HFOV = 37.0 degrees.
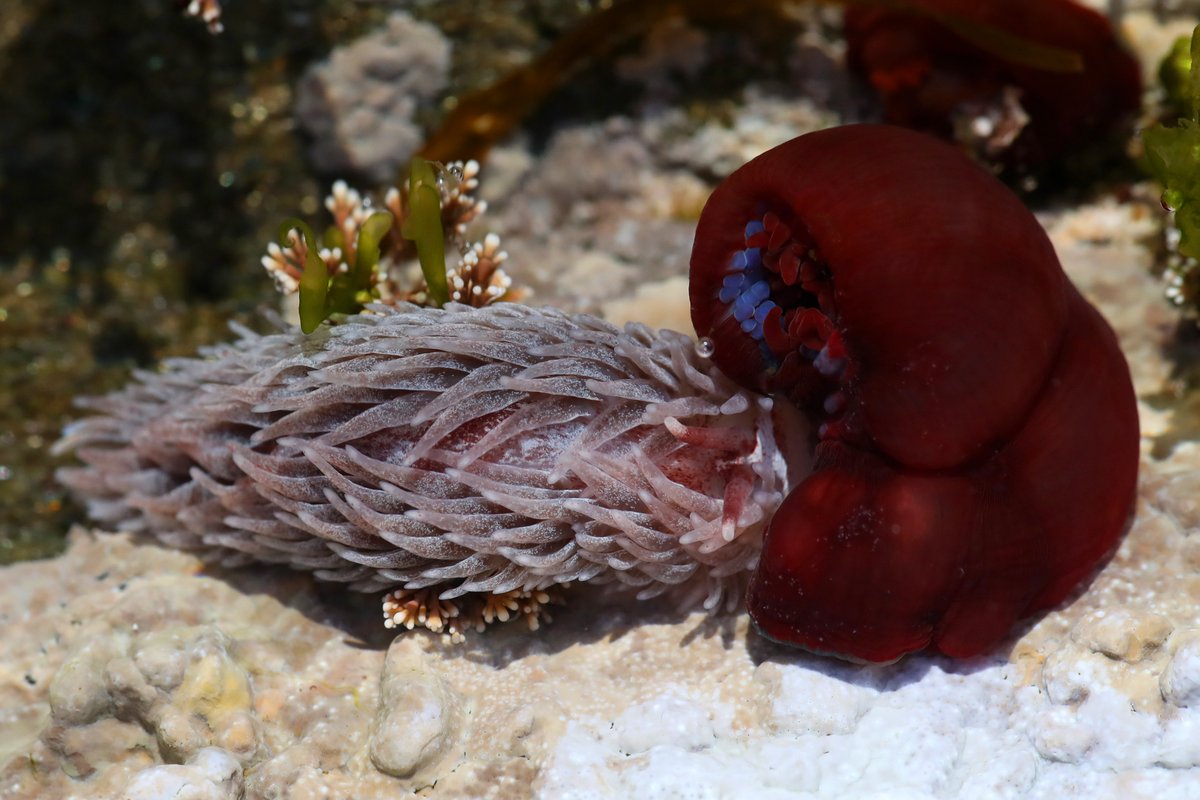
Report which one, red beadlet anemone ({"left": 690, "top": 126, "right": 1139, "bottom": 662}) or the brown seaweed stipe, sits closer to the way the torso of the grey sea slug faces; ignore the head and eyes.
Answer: the red beadlet anemone

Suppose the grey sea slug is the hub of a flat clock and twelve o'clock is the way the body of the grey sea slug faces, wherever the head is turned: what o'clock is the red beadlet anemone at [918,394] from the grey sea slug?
The red beadlet anemone is roughly at 1 o'clock from the grey sea slug.

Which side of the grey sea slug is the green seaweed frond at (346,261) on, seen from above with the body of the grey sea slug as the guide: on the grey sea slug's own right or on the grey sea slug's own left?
on the grey sea slug's own left

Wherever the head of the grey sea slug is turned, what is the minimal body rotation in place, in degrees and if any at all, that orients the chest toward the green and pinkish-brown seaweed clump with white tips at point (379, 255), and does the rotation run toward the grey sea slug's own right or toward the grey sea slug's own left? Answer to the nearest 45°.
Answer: approximately 90° to the grey sea slug's own left

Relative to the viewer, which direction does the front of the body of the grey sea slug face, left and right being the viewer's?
facing to the right of the viewer

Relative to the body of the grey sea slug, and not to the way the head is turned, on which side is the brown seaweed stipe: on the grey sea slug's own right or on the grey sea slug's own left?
on the grey sea slug's own left

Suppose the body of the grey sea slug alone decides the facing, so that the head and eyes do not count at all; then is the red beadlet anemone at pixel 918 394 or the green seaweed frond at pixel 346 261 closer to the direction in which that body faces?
the red beadlet anemone
